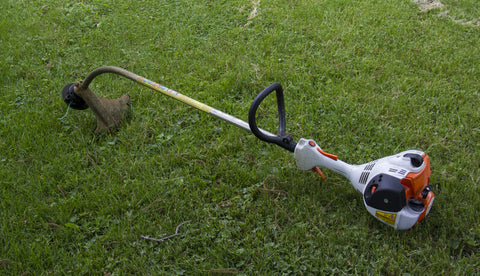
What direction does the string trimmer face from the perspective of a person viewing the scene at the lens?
facing away from the viewer and to the left of the viewer
